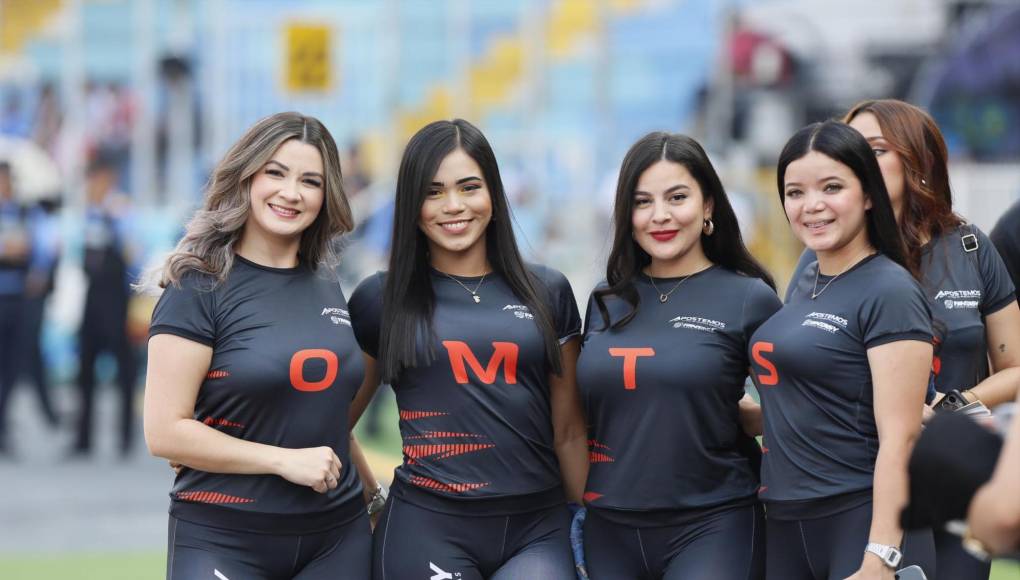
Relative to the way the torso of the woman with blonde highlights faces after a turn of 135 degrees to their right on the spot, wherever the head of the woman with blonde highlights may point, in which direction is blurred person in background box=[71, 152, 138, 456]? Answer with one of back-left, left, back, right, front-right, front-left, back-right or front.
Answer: right

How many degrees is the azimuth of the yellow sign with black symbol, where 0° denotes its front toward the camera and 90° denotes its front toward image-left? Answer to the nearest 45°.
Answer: approximately 0°

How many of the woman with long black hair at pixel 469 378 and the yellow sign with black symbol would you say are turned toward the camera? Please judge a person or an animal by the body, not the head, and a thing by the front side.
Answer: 2

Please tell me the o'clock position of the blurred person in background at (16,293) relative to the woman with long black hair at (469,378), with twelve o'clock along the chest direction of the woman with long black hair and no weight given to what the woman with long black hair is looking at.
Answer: The blurred person in background is roughly at 5 o'clock from the woman with long black hair.

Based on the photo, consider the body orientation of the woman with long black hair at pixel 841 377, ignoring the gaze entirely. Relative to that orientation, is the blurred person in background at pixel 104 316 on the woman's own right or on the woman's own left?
on the woman's own right

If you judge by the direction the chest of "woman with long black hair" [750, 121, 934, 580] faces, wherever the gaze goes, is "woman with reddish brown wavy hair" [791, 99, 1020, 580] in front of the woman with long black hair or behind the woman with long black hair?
behind

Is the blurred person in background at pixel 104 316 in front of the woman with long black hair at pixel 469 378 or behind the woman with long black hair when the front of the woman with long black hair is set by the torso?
behind

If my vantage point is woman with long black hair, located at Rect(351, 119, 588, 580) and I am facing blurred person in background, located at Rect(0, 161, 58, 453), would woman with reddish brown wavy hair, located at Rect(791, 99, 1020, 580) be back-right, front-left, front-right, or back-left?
back-right

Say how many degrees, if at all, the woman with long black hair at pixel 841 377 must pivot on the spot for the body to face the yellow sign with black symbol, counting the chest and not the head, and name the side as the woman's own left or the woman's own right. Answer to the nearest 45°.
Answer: approximately 90° to the woman's own right
